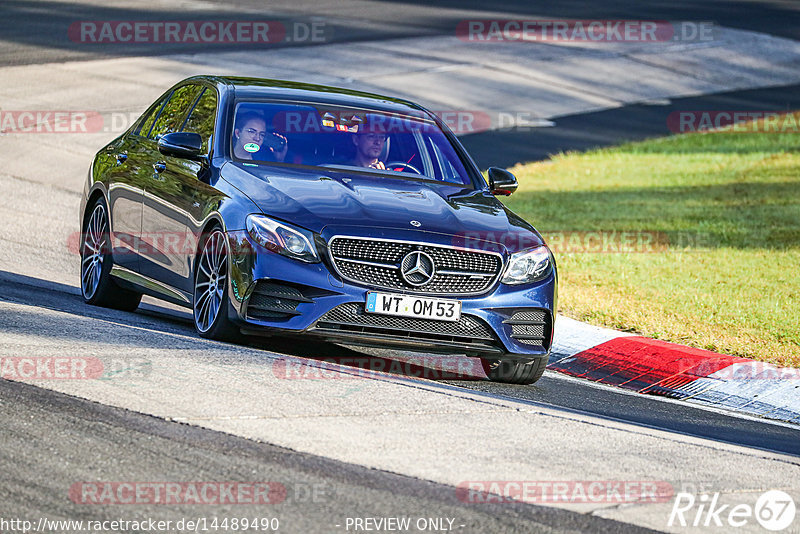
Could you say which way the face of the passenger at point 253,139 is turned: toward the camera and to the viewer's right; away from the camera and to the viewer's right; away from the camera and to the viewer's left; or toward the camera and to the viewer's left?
toward the camera and to the viewer's right

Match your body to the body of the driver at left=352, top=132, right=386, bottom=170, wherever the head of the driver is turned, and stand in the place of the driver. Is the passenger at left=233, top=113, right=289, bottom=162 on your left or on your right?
on your right

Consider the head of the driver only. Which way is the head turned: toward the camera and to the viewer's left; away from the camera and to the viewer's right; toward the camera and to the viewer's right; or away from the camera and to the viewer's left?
toward the camera and to the viewer's right

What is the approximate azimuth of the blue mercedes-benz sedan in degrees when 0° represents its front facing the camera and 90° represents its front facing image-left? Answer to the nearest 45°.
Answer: approximately 315°

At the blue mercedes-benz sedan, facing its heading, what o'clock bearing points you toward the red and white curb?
The red and white curb is roughly at 10 o'clock from the blue mercedes-benz sedan.

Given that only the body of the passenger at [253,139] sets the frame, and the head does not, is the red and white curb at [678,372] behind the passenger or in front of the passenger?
in front

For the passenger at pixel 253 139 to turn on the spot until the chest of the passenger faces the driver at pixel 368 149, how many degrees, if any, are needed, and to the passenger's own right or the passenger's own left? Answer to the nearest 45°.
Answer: approximately 45° to the passenger's own left

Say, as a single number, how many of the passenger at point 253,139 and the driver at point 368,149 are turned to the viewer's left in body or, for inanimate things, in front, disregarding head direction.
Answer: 0

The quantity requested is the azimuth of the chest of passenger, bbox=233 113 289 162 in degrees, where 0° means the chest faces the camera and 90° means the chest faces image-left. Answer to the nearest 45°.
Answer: approximately 315°

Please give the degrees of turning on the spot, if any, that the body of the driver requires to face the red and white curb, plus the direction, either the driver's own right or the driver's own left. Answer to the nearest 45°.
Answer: approximately 45° to the driver's own left
